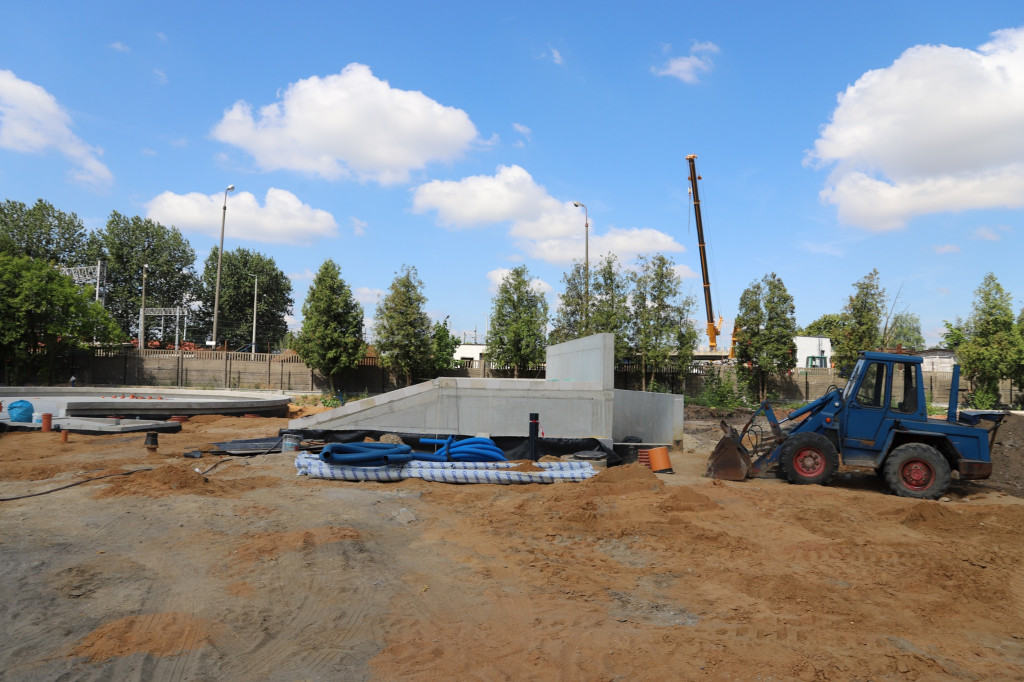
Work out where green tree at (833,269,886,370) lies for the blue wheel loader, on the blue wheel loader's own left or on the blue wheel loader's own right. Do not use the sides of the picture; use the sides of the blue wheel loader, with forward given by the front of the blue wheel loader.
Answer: on the blue wheel loader's own right

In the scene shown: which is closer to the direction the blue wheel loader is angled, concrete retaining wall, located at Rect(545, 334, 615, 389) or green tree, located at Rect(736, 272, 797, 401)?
the concrete retaining wall

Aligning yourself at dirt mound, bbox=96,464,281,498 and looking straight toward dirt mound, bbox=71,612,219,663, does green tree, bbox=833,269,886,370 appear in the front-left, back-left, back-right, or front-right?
back-left

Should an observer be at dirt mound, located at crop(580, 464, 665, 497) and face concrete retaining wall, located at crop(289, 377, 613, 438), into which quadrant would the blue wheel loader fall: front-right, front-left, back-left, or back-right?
back-right

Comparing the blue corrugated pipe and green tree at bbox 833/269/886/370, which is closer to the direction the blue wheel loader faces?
the blue corrugated pipe

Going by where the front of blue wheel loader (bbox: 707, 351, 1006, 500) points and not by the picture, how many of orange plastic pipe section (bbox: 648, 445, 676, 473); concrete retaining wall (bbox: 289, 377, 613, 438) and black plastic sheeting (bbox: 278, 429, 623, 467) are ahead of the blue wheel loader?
3

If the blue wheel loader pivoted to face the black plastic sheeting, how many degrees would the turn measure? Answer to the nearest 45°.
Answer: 0° — it already faces it

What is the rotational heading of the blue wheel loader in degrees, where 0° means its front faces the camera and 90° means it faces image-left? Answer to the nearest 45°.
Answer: approximately 90°

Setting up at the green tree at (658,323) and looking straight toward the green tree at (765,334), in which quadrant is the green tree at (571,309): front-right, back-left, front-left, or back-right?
back-left

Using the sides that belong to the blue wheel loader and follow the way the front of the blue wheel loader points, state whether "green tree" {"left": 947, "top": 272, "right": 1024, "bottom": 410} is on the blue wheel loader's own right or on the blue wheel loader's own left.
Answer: on the blue wheel loader's own right
